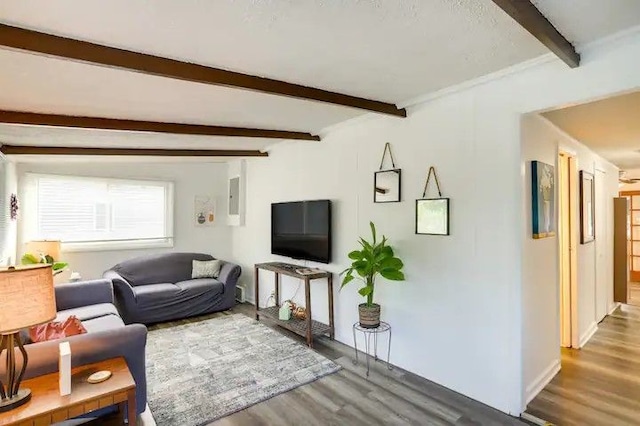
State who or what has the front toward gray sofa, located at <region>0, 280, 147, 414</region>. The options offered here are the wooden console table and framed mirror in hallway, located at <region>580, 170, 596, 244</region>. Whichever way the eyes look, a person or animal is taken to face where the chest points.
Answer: the wooden console table

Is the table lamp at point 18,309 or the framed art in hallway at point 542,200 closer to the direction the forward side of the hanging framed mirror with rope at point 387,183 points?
the table lamp

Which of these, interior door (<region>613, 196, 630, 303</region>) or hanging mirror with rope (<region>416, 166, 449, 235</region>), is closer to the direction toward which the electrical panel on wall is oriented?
the hanging mirror with rope

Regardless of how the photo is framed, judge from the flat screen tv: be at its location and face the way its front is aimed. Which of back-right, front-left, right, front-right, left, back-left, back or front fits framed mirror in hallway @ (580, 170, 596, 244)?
back-left

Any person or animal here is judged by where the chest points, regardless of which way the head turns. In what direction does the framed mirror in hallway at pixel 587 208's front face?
to the viewer's right

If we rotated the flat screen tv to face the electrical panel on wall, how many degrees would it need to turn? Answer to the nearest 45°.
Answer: approximately 90° to its right

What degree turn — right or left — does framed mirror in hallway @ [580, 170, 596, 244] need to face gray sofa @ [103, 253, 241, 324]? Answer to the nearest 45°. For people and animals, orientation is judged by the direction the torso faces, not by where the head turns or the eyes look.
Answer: approximately 135° to its right

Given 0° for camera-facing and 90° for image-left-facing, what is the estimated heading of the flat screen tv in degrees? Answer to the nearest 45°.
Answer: approximately 45°
